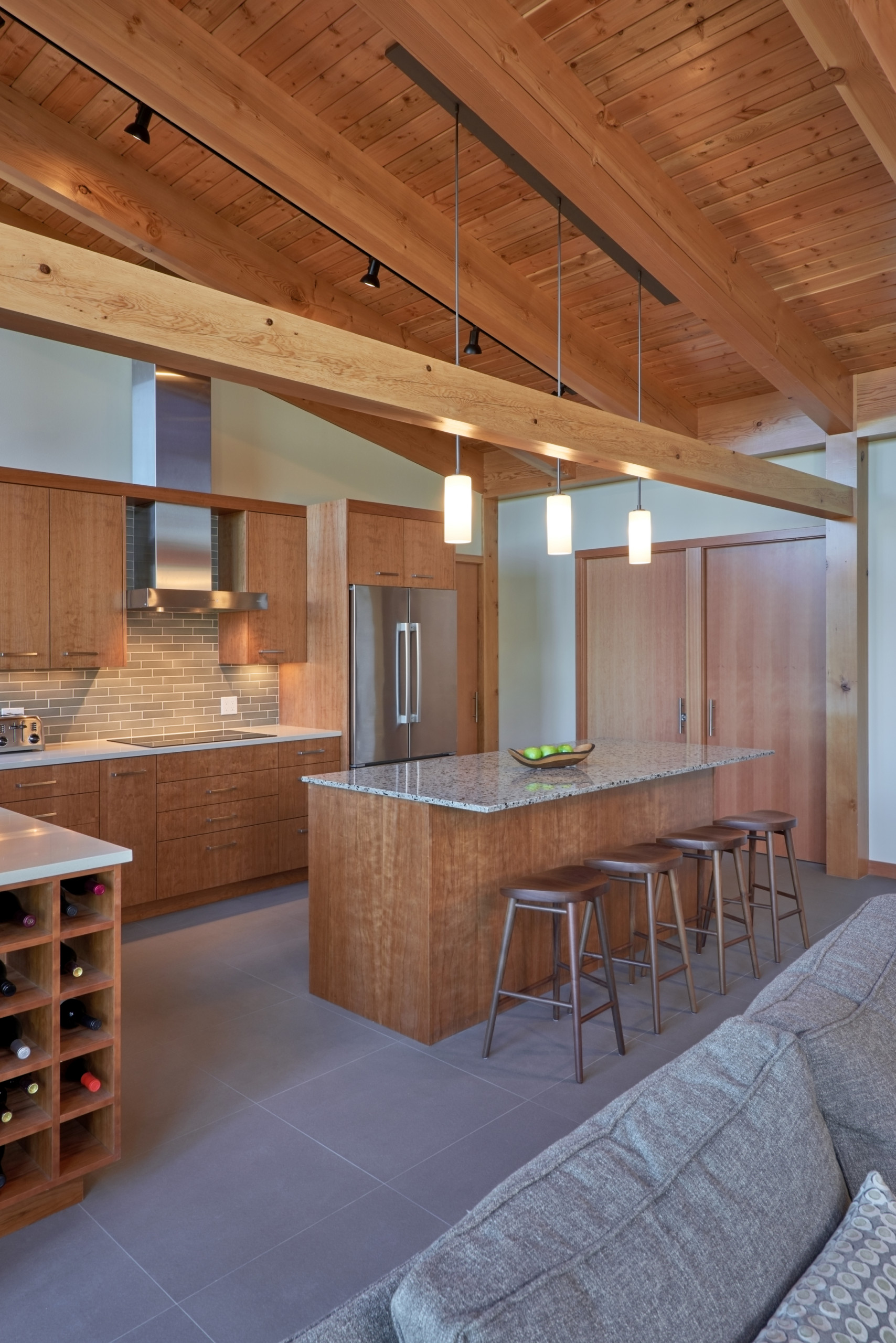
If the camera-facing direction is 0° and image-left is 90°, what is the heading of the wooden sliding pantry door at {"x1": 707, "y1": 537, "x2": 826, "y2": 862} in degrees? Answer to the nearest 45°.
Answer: approximately 0°

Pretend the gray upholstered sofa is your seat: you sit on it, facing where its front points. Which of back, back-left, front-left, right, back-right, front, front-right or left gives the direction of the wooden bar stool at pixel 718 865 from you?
back-left

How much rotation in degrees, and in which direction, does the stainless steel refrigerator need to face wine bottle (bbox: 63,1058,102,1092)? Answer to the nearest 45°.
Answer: approximately 45° to its right

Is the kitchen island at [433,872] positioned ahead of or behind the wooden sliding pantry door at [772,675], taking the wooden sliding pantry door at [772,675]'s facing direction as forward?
ahead

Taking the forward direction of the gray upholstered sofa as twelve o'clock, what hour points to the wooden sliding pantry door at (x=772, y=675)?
The wooden sliding pantry door is roughly at 8 o'clock from the gray upholstered sofa.

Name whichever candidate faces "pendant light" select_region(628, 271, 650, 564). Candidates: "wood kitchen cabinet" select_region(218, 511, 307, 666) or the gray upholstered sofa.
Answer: the wood kitchen cabinet

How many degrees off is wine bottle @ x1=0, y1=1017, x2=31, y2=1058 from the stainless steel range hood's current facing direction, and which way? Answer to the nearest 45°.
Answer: approximately 45° to its right

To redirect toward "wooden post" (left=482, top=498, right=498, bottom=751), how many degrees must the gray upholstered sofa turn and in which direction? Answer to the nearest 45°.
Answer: approximately 135° to its left

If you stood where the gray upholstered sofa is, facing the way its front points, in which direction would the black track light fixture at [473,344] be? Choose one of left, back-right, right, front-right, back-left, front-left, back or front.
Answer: back-left
